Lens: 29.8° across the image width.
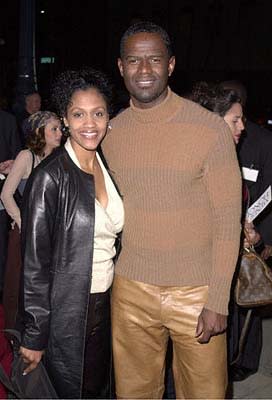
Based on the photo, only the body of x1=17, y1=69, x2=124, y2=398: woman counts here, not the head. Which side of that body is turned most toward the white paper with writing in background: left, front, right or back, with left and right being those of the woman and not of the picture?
left

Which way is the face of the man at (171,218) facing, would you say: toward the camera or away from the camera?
toward the camera

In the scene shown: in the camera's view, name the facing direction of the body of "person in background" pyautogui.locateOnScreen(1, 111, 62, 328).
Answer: to the viewer's right

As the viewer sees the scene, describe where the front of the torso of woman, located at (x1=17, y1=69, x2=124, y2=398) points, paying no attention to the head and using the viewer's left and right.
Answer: facing the viewer and to the right of the viewer

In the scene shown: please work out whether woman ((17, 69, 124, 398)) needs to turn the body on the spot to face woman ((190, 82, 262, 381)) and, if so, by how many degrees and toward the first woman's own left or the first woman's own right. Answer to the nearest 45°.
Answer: approximately 90° to the first woman's own left
